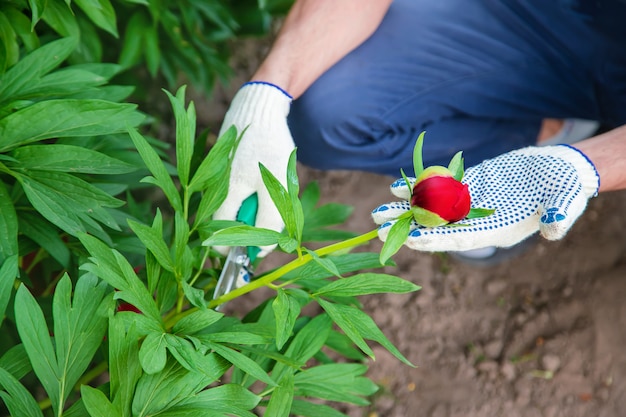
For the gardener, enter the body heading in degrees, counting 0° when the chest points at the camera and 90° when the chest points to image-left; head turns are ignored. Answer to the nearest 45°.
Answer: approximately 45°

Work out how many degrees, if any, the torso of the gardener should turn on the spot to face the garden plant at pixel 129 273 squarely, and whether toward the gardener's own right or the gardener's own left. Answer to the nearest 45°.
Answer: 0° — they already face it
